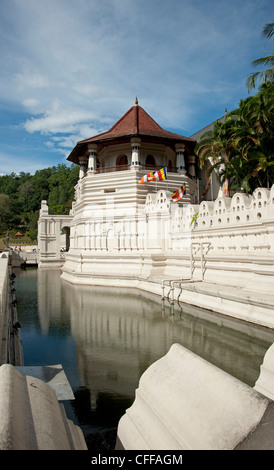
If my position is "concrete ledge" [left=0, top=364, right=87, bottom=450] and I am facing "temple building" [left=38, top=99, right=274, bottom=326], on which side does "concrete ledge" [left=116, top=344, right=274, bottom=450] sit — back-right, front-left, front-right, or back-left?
front-right

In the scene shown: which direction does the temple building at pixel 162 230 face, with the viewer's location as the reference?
facing the viewer and to the left of the viewer

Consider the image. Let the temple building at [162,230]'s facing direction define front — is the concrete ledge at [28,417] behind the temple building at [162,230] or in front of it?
in front

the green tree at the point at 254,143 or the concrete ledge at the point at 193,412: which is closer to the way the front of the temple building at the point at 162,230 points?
the concrete ledge

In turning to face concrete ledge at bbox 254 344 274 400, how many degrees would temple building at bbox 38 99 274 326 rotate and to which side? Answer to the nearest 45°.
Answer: approximately 45° to its left

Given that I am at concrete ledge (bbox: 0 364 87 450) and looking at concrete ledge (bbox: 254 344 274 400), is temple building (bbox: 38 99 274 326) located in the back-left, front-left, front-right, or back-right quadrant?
front-left

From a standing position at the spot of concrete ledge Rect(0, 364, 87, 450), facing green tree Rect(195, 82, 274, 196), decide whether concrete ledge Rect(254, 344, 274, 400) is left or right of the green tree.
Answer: right

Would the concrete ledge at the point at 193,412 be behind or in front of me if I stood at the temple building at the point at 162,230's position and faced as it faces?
in front

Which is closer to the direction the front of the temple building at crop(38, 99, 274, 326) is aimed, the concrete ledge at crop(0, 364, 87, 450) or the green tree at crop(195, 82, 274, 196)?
the concrete ledge

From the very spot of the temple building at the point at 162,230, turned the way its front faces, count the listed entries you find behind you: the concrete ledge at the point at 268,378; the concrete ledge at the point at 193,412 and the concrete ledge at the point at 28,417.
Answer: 0

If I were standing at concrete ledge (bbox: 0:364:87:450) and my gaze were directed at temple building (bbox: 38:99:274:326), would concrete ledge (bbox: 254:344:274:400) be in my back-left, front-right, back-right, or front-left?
front-right
